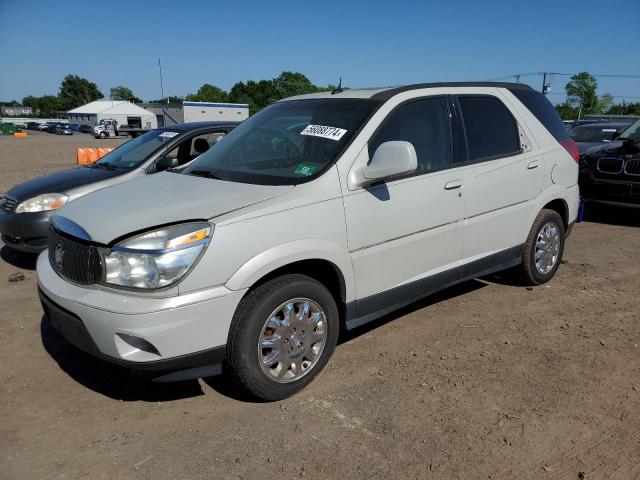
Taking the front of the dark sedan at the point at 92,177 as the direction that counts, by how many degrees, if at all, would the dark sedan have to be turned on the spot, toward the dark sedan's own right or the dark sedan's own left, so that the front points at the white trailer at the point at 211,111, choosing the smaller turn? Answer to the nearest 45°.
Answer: approximately 135° to the dark sedan's own right

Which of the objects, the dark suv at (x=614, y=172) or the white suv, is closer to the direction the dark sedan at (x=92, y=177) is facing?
the white suv

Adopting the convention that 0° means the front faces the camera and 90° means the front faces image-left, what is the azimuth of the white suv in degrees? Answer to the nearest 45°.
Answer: approximately 45°

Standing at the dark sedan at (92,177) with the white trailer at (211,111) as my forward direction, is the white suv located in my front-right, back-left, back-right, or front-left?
back-right

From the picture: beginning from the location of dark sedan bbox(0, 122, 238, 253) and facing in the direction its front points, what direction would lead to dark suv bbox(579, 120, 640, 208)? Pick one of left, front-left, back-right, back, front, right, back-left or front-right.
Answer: back-left

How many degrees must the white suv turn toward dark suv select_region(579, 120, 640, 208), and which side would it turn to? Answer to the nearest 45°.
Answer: approximately 180°

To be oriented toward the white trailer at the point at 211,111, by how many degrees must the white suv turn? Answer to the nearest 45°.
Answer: approximately 135° to its right

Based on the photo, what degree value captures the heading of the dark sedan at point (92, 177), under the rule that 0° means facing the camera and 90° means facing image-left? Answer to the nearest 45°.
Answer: approximately 45°

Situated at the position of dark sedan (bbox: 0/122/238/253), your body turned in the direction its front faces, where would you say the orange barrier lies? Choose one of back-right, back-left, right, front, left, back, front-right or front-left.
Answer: back-right

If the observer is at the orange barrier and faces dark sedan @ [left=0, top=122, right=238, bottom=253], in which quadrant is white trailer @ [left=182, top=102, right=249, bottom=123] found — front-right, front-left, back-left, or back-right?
back-left
